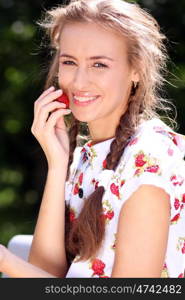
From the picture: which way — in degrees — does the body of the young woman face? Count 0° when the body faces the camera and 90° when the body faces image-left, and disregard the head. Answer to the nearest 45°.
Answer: approximately 45°
